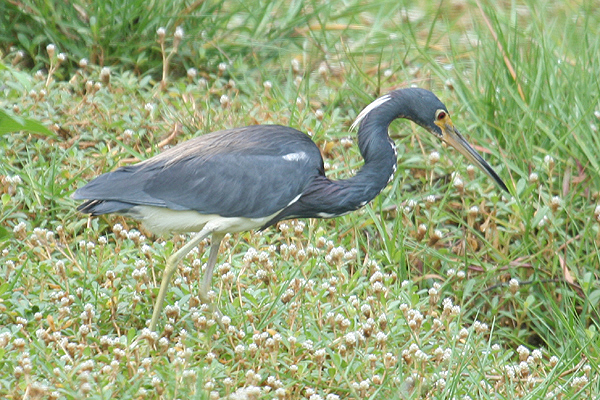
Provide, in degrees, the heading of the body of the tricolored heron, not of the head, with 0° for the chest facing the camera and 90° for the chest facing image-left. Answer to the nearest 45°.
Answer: approximately 270°

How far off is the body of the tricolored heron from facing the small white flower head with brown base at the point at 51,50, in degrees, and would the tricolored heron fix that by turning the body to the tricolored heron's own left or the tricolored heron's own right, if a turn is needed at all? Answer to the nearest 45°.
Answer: approximately 135° to the tricolored heron's own left
